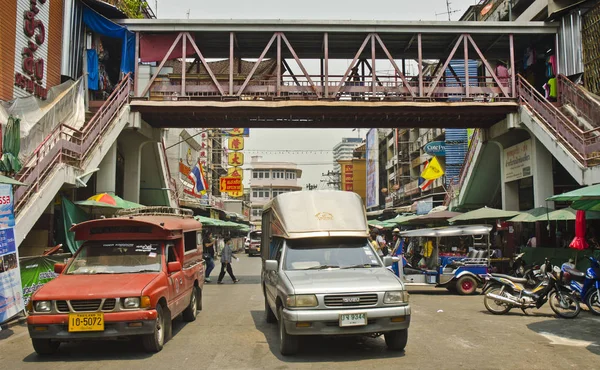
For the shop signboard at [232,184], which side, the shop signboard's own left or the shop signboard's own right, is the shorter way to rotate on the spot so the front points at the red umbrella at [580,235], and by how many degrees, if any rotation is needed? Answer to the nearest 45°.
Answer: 0° — it already faces it

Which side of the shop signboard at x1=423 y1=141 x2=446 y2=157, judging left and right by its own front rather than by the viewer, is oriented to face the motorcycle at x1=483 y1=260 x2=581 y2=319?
front

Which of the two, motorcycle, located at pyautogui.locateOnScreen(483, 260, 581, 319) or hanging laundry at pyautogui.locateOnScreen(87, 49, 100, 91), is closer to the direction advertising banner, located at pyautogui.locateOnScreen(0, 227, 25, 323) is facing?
the motorcycle

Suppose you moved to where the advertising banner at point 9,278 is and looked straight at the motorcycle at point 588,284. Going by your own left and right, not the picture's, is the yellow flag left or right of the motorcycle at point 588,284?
left

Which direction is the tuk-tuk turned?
to the viewer's left

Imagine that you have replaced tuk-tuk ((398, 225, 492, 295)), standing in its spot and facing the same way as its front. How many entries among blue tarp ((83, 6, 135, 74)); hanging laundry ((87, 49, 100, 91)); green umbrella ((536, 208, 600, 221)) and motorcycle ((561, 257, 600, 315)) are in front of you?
2

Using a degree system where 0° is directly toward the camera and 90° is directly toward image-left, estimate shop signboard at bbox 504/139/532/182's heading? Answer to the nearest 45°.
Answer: approximately 45°

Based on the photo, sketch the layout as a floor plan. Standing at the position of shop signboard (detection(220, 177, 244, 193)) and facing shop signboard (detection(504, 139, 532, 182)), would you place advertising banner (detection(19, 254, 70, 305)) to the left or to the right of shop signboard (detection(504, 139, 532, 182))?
right

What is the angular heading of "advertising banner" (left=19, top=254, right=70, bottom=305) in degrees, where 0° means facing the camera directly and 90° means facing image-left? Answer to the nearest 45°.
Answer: approximately 0°

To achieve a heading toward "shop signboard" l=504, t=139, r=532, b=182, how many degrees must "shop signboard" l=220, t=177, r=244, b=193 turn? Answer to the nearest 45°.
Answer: approximately 45° to its left
